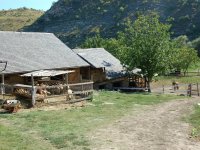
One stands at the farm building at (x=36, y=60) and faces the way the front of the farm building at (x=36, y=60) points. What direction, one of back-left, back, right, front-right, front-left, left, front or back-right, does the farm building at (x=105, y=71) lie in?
back-left

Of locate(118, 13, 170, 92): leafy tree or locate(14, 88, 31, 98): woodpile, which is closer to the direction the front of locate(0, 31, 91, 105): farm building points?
the woodpile

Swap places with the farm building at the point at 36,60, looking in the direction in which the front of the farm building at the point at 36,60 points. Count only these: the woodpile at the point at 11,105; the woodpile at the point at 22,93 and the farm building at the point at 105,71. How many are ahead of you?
2

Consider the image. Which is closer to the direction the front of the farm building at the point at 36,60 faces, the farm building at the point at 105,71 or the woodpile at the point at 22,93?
the woodpile

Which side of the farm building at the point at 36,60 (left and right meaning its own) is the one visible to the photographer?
front

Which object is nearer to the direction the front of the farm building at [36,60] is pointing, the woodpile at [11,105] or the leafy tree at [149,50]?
the woodpile

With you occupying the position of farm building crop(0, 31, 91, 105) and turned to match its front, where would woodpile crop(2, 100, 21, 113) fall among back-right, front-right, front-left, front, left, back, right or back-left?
front
